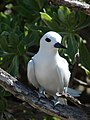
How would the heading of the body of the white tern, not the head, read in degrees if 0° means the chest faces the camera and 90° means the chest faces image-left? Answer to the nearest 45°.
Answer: approximately 0°

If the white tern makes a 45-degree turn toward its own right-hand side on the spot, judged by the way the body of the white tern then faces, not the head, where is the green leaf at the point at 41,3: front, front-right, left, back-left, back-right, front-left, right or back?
back-right
